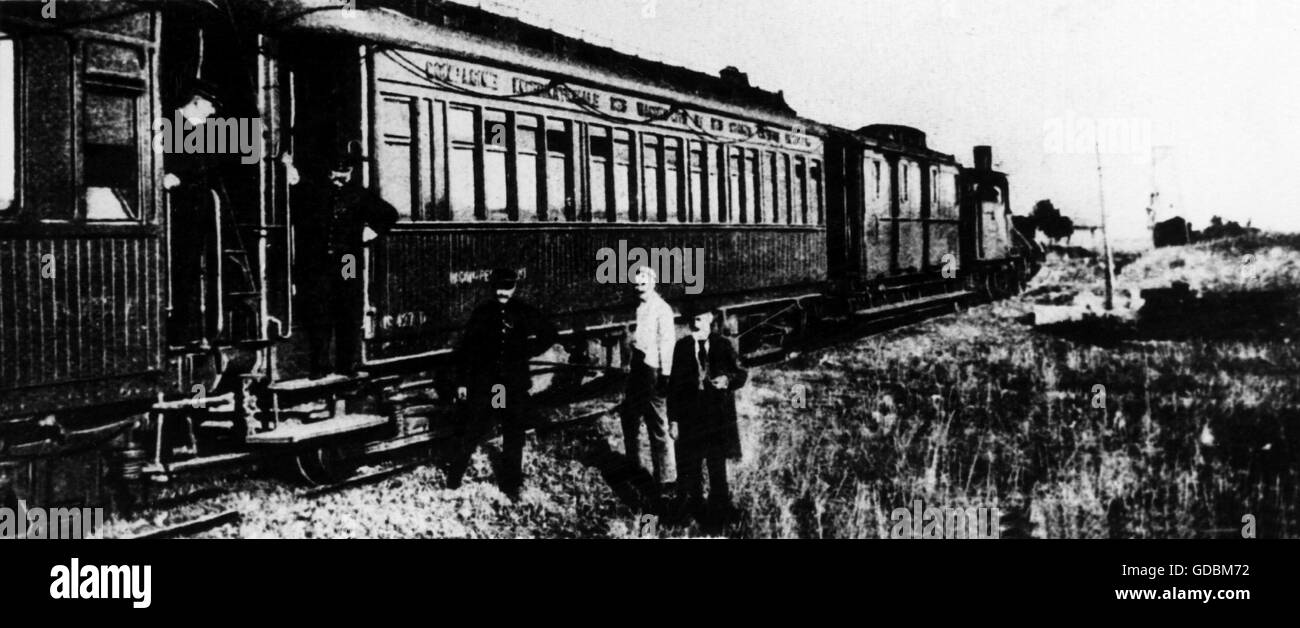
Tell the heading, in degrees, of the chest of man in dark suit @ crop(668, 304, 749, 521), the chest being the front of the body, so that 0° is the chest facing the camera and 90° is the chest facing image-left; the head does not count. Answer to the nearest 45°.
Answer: approximately 0°

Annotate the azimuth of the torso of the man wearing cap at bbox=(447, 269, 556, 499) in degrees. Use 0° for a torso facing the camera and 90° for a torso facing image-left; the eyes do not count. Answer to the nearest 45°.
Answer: approximately 0°

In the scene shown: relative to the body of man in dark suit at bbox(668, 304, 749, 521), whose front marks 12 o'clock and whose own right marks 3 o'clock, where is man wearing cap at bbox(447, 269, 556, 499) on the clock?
The man wearing cap is roughly at 3 o'clock from the man in dark suit.

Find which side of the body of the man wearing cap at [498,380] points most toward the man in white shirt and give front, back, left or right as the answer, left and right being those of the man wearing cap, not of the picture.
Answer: left

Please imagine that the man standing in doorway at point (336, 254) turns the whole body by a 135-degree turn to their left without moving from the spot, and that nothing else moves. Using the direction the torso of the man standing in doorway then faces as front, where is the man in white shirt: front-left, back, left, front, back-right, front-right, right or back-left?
front-right

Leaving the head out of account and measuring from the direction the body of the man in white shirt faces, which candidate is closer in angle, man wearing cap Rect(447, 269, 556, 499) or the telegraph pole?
the man wearing cap
